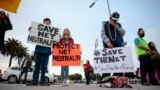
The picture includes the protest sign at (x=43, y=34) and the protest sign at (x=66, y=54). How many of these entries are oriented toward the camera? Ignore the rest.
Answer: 2

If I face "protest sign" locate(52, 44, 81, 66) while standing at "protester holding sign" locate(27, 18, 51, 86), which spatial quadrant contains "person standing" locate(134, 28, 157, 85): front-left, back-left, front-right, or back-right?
front-right

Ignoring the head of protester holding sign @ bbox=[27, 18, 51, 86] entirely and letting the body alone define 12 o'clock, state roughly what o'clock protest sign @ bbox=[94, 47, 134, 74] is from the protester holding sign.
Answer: The protest sign is roughly at 10 o'clock from the protester holding sign.

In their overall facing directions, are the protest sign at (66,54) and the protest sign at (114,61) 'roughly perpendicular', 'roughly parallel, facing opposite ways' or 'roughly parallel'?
roughly parallel

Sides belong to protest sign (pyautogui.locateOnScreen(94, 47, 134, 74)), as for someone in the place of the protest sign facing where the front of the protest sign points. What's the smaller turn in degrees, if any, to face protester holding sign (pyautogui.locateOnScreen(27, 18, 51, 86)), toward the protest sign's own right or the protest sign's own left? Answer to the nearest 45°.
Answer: approximately 90° to the protest sign's own right

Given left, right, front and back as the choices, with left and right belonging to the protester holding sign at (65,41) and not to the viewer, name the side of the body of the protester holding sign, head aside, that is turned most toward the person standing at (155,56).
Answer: left

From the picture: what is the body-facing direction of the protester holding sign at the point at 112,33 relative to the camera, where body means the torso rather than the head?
toward the camera

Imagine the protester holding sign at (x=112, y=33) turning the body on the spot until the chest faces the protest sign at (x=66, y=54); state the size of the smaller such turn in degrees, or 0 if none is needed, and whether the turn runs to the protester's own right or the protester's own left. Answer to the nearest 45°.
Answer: approximately 135° to the protester's own right

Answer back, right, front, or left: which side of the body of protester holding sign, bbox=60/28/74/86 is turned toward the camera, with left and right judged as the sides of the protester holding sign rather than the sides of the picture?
front

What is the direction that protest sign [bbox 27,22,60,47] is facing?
toward the camera

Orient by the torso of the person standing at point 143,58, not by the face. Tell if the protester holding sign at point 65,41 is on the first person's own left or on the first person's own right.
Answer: on the first person's own right

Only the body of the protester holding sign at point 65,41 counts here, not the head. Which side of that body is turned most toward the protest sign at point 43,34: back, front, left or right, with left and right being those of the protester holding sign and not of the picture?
right
